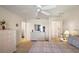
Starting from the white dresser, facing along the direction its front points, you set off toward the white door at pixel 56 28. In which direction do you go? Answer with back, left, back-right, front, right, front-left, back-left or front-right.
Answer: left
